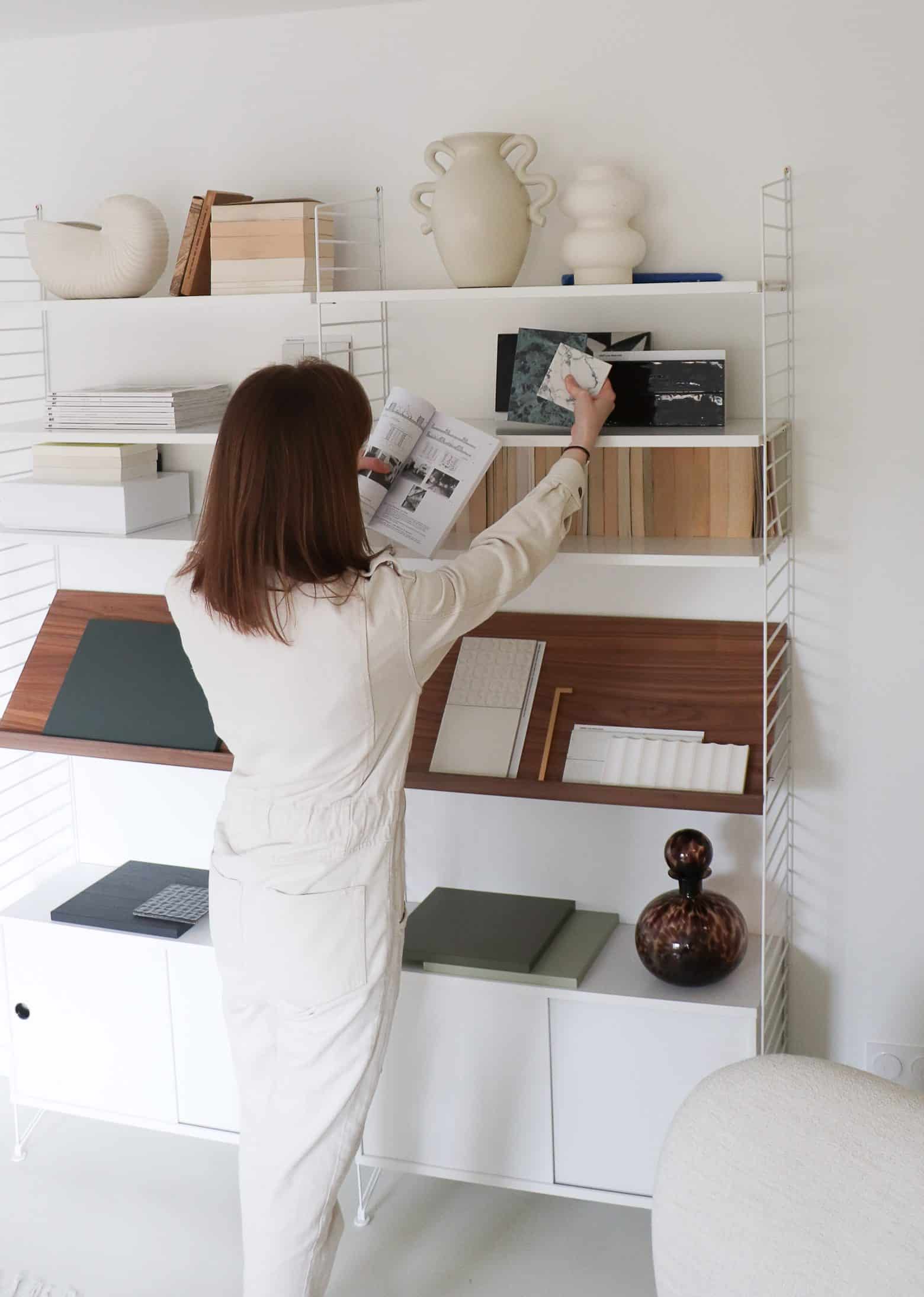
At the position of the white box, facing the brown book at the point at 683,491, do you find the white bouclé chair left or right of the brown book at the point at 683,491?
right

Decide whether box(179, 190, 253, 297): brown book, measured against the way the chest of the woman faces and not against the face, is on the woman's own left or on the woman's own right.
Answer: on the woman's own left

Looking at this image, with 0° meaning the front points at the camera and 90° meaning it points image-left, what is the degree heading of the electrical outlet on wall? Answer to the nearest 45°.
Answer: approximately 0°

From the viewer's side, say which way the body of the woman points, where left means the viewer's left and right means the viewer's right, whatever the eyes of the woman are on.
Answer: facing away from the viewer and to the right of the viewer

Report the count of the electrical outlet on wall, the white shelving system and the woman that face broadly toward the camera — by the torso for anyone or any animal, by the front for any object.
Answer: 2

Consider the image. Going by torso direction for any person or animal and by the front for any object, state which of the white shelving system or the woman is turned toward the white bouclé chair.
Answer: the white shelving system

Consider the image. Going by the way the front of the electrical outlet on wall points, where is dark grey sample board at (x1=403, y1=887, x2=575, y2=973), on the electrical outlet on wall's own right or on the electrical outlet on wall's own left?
on the electrical outlet on wall's own right

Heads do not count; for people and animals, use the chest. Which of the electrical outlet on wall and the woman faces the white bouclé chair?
the electrical outlet on wall
